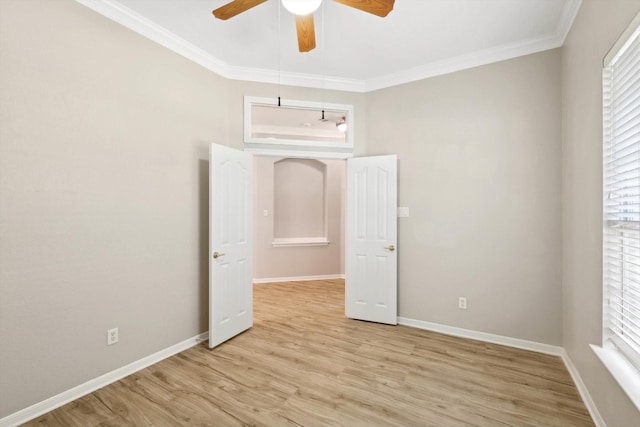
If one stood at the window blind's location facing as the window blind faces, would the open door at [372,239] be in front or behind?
in front

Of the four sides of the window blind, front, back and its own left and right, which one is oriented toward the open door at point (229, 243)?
front

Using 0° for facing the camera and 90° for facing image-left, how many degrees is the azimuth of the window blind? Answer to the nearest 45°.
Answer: approximately 90°

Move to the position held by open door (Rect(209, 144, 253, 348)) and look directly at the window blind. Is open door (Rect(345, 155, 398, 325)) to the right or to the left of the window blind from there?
left
